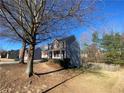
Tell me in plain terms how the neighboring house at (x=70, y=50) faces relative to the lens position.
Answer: facing the viewer and to the left of the viewer
